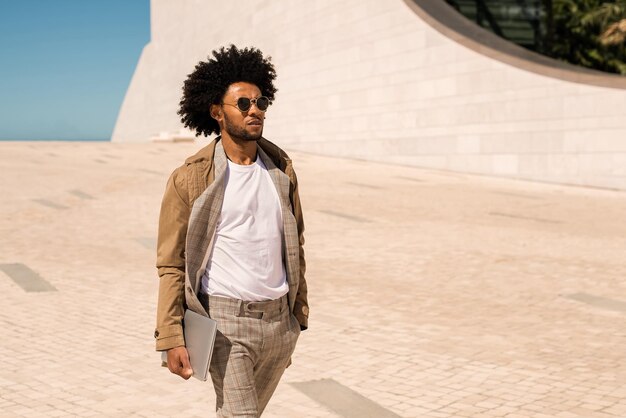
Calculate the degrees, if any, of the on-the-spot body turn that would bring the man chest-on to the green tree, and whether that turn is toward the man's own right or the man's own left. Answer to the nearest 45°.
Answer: approximately 90° to the man's own left

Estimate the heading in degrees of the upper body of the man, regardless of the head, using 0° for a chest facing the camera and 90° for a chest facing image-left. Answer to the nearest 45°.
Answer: approximately 315°
